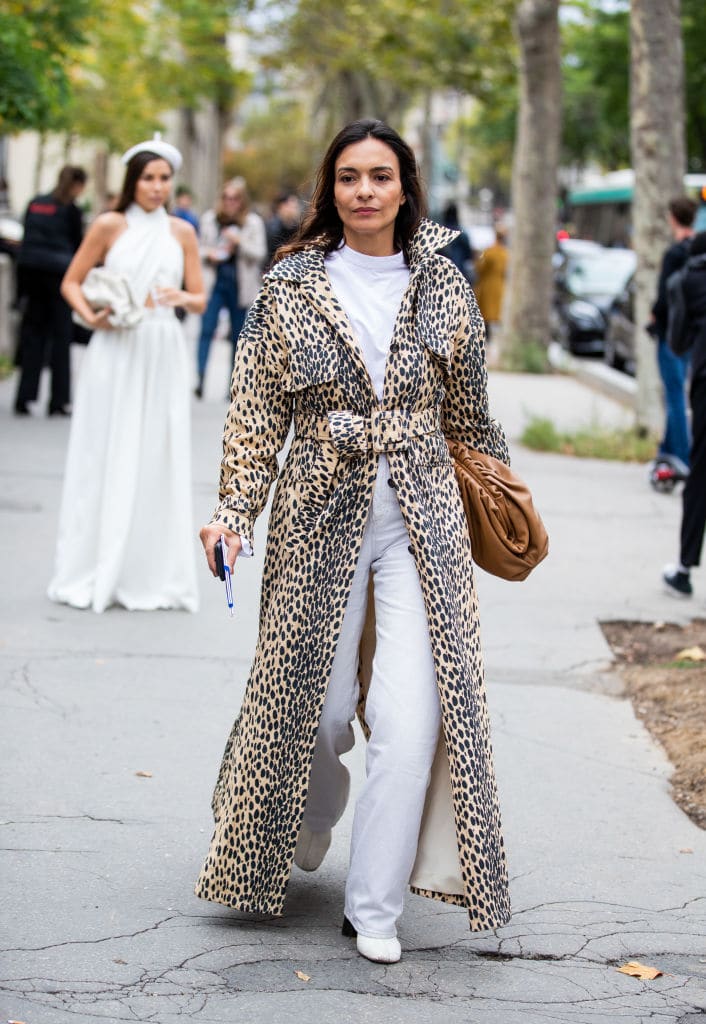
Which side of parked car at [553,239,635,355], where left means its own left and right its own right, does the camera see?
front

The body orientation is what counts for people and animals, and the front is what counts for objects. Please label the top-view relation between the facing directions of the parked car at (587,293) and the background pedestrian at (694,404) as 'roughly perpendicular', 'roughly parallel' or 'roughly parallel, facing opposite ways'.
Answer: roughly perpendicular

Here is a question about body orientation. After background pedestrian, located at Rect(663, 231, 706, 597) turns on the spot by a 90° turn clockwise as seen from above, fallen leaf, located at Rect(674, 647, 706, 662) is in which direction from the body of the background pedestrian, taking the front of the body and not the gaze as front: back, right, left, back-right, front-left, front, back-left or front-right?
back

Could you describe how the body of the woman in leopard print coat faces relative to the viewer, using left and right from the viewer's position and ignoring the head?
facing the viewer

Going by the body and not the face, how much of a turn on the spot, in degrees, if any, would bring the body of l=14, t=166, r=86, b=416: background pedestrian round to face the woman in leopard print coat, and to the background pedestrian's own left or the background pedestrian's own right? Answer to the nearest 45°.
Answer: approximately 135° to the background pedestrian's own right

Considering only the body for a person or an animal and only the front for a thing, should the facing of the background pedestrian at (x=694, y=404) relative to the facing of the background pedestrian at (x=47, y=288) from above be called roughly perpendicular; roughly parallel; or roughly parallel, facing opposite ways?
roughly perpendicular

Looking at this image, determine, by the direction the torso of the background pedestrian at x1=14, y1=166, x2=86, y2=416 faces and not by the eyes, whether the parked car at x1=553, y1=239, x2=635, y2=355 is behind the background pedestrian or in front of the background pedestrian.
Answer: in front

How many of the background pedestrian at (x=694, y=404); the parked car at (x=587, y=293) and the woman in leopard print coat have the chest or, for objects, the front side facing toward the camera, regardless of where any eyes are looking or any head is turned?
2

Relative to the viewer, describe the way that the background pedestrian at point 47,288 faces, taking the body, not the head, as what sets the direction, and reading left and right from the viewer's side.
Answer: facing away from the viewer and to the right of the viewer

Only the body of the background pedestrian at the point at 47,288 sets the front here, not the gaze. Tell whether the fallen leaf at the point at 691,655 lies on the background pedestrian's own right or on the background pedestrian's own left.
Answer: on the background pedestrian's own right

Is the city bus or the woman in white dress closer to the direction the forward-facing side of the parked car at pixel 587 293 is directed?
the woman in white dress

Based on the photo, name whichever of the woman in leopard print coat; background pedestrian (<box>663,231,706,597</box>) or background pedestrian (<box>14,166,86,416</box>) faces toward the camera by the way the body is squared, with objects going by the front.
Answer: the woman in leopard print coat

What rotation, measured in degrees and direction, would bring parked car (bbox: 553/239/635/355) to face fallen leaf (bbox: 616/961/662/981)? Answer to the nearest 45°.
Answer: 0° — it already faces it

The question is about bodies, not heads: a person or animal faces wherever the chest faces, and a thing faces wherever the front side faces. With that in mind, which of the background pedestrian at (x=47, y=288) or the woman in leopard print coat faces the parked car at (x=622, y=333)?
the background pedestrian

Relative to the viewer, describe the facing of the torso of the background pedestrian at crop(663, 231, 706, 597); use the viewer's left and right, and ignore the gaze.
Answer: facing to the left of the viewer
